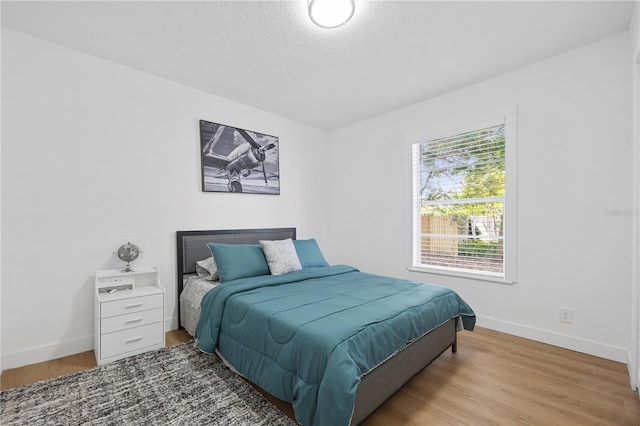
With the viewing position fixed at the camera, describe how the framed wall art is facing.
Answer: facing the viewer and to the right of the viewer

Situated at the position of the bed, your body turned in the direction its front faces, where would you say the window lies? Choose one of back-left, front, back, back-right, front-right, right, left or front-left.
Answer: left

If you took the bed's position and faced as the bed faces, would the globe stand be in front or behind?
behind

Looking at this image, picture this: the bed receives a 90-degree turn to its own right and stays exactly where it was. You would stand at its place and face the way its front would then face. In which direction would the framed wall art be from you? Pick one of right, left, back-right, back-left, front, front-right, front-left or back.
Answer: right
